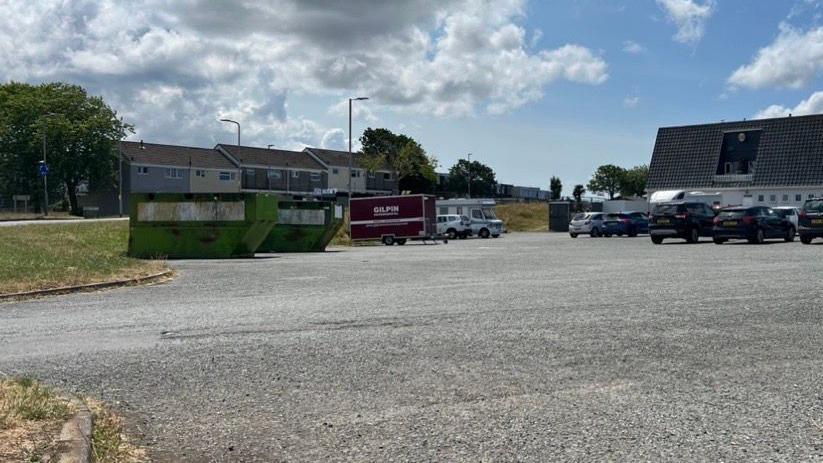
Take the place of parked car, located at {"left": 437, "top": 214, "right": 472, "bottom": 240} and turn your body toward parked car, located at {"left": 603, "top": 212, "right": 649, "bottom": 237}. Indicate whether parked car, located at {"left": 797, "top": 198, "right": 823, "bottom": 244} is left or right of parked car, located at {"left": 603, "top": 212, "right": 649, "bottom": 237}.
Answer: right

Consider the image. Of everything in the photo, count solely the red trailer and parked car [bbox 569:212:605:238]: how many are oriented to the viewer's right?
1

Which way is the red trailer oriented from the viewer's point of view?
to the viewer's right

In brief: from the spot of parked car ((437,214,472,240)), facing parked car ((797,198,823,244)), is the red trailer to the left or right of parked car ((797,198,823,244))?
right

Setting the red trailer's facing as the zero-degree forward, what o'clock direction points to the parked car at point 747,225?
The parked car is roughly at 1 o'clock from the red trailer.

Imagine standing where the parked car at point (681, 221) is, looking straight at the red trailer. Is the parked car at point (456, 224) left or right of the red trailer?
right

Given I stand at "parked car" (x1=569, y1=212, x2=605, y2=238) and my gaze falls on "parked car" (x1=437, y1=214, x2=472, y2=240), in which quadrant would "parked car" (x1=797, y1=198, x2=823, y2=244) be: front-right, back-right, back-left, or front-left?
back-left
